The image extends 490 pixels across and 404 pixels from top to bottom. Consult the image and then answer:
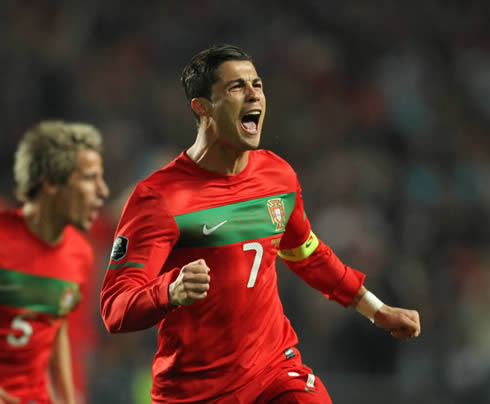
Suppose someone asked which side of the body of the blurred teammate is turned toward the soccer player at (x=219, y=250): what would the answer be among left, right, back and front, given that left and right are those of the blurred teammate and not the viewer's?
front

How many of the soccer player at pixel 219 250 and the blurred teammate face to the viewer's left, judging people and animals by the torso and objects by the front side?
0

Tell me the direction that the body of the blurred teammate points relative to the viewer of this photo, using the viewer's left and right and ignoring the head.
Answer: facing the viewer and to the right of the viewer
